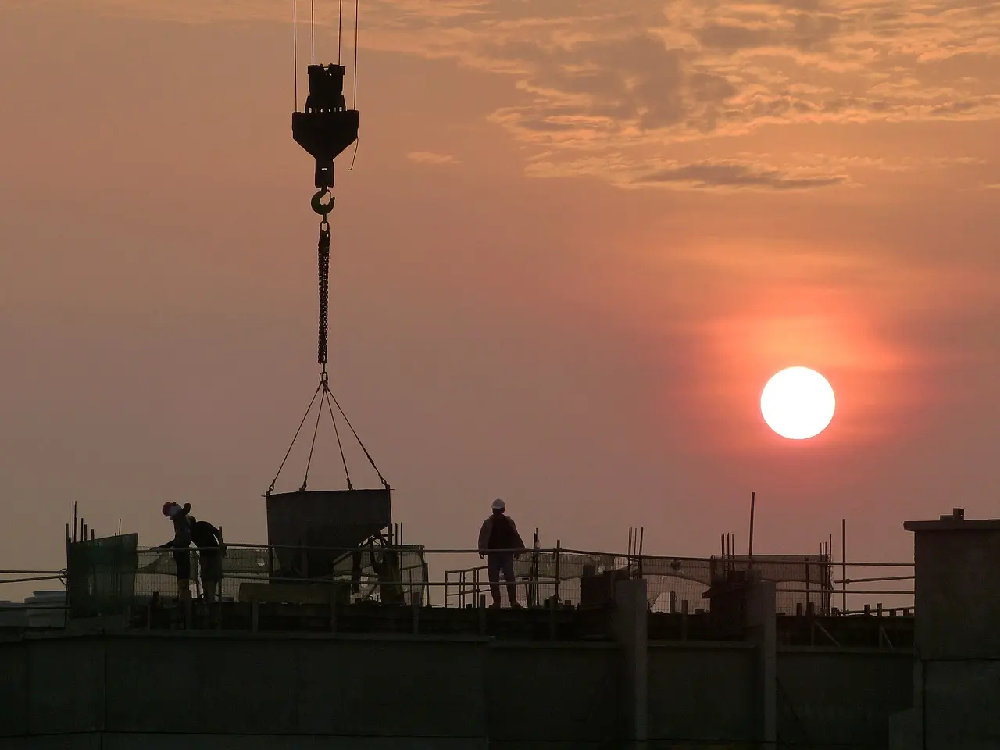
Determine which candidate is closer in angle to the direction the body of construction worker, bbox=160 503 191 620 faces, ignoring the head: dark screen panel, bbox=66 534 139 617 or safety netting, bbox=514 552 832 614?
the dark screen panel

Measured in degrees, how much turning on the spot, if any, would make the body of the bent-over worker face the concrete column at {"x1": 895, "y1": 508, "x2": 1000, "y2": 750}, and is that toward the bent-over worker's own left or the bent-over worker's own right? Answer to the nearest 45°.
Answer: approximately 135° to the bent-over worker's own left

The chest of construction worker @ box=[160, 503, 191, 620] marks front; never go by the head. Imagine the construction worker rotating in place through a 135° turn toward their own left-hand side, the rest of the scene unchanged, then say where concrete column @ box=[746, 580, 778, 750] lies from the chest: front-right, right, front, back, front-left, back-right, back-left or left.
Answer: front-left

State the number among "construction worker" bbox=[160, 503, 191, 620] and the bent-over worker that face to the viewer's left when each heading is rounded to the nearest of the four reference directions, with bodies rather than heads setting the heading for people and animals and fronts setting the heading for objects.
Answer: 2

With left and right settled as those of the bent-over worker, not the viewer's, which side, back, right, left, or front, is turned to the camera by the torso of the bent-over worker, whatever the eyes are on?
left

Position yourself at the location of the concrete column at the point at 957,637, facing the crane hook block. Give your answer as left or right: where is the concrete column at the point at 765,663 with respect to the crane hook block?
right

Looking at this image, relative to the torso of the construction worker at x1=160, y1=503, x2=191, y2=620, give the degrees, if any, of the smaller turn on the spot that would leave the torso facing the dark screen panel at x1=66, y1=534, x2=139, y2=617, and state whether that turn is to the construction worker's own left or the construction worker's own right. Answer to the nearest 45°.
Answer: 0° — they already face it

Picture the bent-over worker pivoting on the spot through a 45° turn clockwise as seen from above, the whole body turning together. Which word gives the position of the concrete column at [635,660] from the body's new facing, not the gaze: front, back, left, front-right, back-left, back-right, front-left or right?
back-right

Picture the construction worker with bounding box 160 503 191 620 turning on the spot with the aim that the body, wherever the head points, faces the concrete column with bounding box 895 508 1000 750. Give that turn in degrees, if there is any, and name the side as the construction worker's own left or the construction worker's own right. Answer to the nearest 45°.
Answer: approximately 135° to the construction worker's own left

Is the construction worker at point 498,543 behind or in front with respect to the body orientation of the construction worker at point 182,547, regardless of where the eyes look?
behind

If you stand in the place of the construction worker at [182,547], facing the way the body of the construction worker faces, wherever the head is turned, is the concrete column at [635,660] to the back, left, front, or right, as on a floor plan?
back

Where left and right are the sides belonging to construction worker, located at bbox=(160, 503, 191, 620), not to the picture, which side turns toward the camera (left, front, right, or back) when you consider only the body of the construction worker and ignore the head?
left
